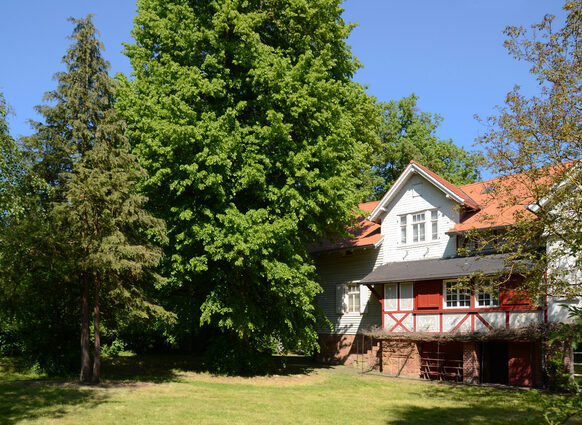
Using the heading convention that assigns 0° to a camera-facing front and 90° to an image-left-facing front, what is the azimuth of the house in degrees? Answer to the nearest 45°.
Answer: approximately 0°

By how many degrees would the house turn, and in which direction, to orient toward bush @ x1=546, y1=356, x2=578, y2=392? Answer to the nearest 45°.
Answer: approximately 45° to its left

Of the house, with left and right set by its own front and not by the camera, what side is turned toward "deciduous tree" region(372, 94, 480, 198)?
back

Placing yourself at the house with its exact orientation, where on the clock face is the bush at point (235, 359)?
The bush is roughly at 2 o'clock from the house.
